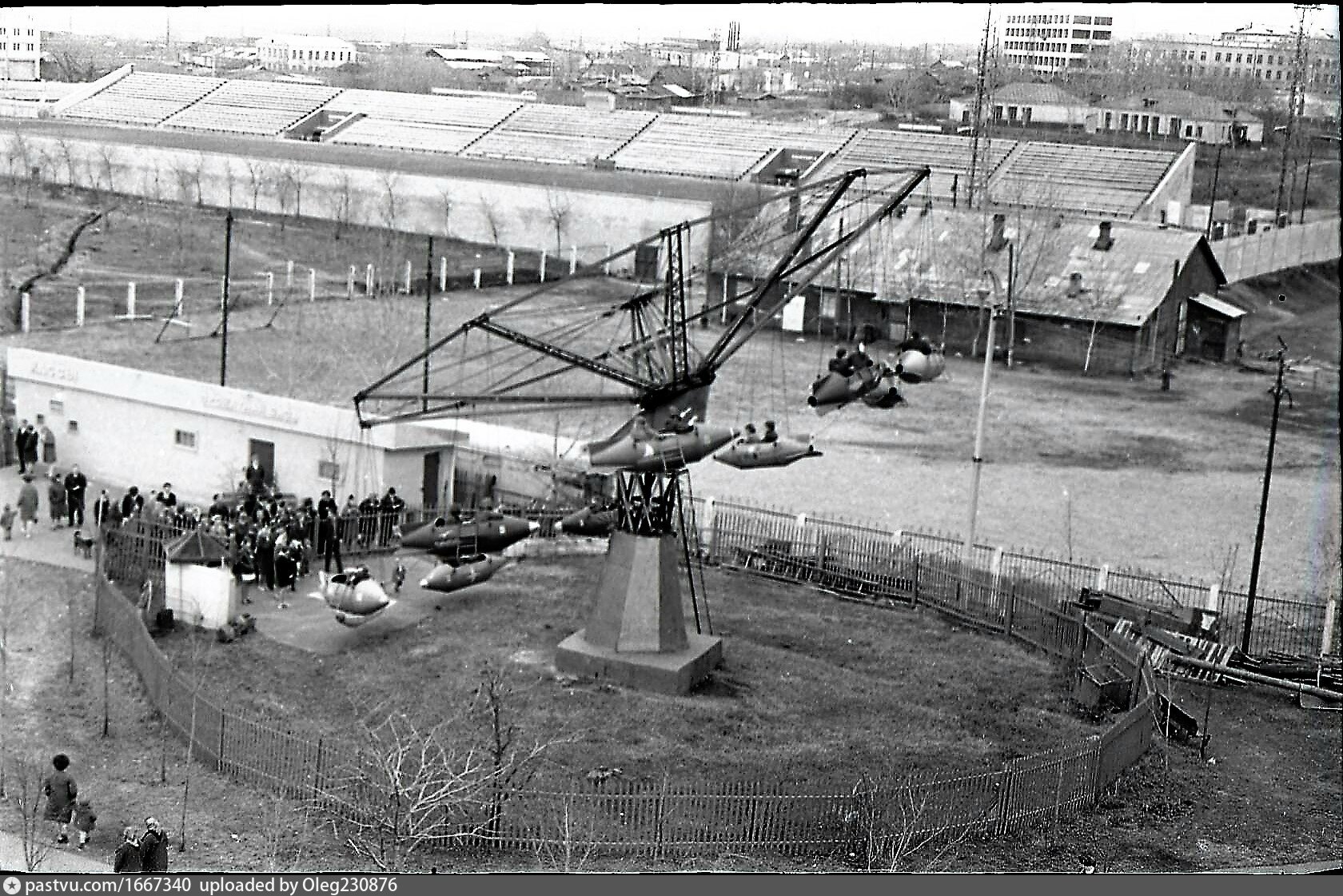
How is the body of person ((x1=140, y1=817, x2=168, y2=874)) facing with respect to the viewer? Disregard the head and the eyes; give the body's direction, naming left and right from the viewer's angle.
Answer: facing away from the viewer

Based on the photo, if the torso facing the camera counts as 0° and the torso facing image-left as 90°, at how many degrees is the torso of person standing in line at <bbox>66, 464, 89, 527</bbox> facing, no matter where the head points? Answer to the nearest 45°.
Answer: approximately 0°

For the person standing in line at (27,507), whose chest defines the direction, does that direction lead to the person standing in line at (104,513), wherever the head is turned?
no

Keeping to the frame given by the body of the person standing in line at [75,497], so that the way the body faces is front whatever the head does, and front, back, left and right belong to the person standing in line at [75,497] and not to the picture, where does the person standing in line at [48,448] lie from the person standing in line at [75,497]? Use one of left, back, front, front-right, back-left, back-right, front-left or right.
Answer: back

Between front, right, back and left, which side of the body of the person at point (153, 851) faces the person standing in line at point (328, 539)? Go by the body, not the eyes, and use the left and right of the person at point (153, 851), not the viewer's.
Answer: front

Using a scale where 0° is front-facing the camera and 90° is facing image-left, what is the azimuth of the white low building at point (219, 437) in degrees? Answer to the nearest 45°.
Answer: approximately 45°

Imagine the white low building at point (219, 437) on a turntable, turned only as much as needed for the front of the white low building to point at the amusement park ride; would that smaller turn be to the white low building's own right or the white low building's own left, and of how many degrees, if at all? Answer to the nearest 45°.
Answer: approximately 90° to the white low building's own left

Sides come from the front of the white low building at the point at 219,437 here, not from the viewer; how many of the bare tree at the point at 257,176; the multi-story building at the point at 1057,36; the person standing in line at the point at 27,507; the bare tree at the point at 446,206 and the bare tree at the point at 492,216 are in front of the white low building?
1

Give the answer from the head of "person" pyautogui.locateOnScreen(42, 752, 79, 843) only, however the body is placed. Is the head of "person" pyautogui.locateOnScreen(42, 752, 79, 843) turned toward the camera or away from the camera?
away from the camera

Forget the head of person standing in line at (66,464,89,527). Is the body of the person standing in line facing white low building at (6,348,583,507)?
no

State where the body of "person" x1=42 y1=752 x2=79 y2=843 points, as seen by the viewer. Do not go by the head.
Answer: away from the camera

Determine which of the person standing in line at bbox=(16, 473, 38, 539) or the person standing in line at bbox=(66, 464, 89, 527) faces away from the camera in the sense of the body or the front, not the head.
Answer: the person standing in line at bbox=(16, 473, 38, 539)

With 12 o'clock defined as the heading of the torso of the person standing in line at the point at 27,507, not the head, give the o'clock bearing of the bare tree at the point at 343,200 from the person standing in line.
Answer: The bare tree is roughly at 1 o'clock from the person standing in line.

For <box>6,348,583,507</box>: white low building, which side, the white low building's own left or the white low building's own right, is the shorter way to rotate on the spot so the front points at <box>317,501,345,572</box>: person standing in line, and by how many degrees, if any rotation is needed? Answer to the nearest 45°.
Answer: approximately 45° to the white low building's own left

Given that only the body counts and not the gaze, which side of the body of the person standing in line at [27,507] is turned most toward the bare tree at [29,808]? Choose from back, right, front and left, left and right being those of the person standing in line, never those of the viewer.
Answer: back
